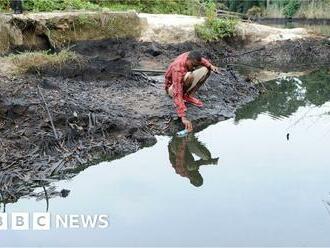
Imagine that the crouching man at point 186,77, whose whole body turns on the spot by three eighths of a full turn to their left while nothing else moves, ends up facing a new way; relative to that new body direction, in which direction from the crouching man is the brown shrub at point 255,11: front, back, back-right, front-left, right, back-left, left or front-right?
front

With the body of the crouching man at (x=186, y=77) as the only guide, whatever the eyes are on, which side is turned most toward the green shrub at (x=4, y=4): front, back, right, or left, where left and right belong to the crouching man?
back

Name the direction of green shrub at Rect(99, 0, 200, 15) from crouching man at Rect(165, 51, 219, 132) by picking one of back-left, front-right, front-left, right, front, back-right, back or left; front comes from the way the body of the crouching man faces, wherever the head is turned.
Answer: back-left

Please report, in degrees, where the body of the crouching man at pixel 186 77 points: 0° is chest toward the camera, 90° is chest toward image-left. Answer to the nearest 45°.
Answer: approximately 315°

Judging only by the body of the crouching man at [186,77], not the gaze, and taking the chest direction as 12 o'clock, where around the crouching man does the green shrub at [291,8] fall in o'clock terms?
The green shrub is roughly at 8 o'clock from the crouching man.
